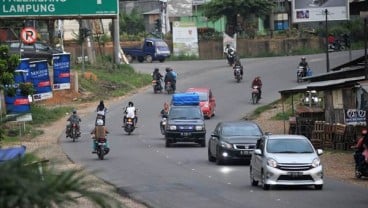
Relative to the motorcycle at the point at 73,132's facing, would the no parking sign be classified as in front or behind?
in front

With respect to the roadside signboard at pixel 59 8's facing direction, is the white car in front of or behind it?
in front

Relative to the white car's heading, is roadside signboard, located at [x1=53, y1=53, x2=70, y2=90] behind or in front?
behind

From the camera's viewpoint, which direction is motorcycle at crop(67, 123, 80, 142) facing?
away from the camera

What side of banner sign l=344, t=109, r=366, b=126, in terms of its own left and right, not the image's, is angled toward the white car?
front

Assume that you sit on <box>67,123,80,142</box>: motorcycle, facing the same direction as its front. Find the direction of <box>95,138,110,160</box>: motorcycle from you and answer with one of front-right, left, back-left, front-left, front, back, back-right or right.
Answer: back
